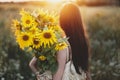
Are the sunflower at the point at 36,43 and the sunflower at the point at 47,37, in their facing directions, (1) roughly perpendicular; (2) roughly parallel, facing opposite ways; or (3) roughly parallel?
roughly parallel

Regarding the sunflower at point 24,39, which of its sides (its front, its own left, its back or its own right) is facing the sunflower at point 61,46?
left

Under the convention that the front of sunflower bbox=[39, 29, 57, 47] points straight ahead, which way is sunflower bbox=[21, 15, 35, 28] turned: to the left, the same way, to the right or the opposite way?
the same way

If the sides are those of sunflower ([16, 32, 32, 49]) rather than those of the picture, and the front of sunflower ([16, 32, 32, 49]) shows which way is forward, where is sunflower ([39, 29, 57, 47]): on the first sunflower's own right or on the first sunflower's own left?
on the first sunflower's own left

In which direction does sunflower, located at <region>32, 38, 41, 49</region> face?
toward the camera

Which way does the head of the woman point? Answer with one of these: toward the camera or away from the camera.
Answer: away from the camera

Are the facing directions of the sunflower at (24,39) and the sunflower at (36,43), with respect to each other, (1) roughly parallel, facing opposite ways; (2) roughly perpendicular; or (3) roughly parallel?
roughly parallel

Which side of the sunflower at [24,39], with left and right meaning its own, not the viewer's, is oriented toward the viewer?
front

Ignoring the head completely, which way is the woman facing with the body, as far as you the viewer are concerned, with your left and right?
facing away from the viewer and to the left of the viewer

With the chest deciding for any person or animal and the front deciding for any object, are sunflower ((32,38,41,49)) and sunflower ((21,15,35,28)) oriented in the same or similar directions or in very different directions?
same or similar directions
